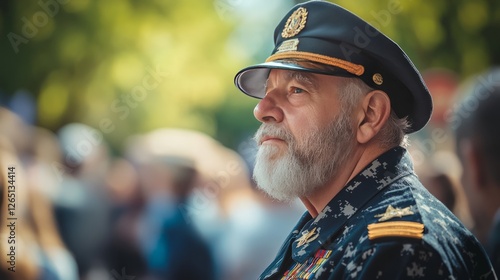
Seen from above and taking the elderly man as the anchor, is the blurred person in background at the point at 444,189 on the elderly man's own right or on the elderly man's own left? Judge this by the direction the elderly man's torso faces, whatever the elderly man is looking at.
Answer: on the elderly man's own right

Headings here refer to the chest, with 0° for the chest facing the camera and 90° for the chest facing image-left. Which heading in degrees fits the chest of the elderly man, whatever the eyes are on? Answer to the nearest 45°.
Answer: approximately 90°

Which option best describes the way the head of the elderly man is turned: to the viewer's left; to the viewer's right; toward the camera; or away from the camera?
to the viewer's left

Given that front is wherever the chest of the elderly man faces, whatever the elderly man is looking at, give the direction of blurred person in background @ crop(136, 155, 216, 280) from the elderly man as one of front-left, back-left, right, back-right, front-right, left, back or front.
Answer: front-right

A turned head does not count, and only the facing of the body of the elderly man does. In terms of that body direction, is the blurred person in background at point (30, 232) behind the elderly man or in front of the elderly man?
in front
